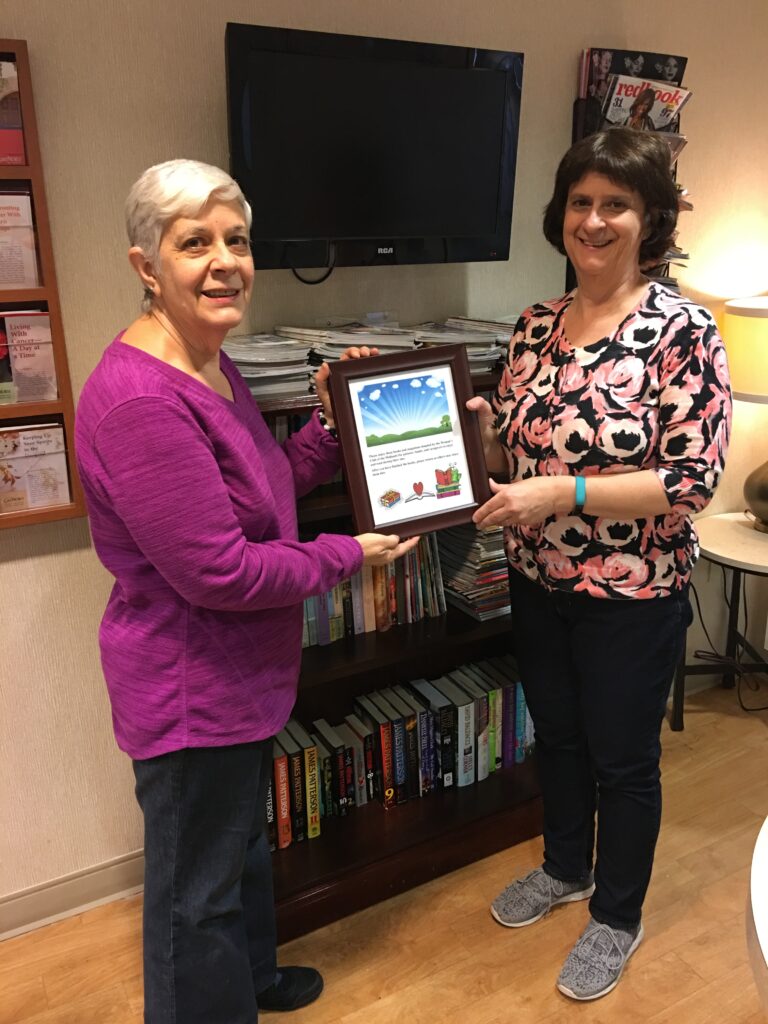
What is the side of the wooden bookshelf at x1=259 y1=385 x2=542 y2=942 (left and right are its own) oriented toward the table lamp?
left

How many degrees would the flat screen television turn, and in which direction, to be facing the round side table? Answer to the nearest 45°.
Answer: approximately 90° to its left

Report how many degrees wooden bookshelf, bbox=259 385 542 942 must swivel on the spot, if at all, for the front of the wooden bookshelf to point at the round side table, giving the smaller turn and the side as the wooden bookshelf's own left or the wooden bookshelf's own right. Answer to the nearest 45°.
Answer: approximately 90° to the wooden bookshelf's own left

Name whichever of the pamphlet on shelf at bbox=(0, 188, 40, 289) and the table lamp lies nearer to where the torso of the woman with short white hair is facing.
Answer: the table lamp

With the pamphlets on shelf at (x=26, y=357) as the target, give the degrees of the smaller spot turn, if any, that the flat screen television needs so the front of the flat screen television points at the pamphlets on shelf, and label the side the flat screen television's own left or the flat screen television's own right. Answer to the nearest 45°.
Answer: approximately 135° to the flat screen television's own right

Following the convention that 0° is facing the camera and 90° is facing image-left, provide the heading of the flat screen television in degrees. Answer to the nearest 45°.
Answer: approximately 315°

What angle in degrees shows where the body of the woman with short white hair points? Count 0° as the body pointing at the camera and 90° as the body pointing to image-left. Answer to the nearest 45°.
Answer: approximately 270°

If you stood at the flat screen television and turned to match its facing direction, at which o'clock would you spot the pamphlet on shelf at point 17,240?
The pamphlet on shelf is roughly at 4 o'clock from the flat screen television.

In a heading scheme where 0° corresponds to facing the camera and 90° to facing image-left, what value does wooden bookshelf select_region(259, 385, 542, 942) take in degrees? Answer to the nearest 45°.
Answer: approximately 315°
